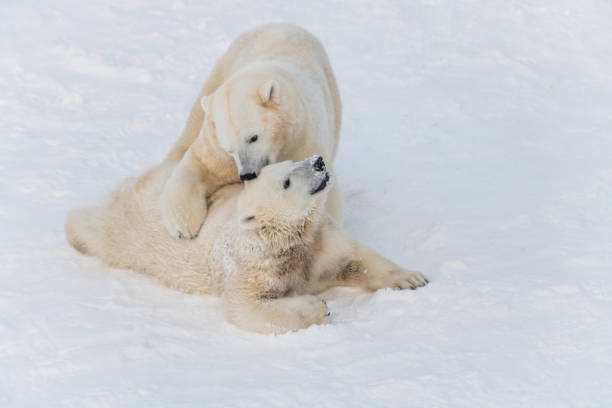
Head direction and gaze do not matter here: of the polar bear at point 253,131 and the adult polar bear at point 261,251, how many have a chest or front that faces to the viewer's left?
0

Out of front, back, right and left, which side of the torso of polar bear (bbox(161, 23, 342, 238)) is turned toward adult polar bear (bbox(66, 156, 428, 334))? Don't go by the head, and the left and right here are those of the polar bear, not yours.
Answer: front

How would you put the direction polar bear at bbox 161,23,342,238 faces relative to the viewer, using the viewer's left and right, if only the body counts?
facing the viewer

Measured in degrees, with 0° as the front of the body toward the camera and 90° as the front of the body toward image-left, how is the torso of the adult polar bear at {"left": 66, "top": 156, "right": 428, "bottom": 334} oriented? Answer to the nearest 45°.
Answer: approximately 315°
